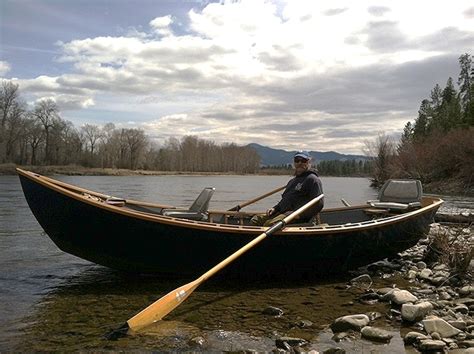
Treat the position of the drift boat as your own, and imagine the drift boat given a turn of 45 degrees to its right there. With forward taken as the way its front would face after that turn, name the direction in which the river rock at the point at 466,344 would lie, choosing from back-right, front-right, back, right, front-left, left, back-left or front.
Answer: back

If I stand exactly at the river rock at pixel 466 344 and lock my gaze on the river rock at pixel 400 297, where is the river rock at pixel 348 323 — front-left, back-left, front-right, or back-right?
front-left

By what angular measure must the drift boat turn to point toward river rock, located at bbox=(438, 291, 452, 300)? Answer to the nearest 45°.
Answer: approximately 180°

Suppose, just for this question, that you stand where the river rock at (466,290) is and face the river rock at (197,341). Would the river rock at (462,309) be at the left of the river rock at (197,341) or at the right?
left

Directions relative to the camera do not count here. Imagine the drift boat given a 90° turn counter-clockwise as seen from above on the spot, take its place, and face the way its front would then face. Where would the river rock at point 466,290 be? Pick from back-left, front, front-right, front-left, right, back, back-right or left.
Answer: left

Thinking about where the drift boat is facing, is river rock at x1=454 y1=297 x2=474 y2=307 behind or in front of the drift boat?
behind

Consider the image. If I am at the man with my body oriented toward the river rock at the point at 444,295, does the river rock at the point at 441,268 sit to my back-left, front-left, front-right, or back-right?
front-left

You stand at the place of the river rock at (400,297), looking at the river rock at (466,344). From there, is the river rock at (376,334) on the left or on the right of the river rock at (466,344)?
right

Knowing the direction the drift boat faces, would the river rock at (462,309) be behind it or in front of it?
behind

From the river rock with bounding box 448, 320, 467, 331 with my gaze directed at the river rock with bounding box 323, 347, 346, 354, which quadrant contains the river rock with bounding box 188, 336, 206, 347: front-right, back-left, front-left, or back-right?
front-right

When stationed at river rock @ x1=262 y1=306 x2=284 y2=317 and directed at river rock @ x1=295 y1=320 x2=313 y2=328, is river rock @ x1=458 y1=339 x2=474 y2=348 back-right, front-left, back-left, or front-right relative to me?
front-left

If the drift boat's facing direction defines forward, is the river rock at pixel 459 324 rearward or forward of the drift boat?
rearward

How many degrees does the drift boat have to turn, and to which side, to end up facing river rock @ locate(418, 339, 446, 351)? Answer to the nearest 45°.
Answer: approximately 135° to its left

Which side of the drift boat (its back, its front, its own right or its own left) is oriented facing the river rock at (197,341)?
left

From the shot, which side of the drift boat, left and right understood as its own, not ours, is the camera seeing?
left

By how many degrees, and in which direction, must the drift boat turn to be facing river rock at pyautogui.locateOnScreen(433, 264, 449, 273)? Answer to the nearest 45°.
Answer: approximately 180°

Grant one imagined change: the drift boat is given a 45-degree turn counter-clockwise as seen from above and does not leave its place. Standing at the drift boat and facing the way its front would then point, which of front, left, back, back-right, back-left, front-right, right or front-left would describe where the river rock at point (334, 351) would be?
left

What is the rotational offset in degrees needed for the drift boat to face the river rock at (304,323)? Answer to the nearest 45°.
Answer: approximately 135° to its left
